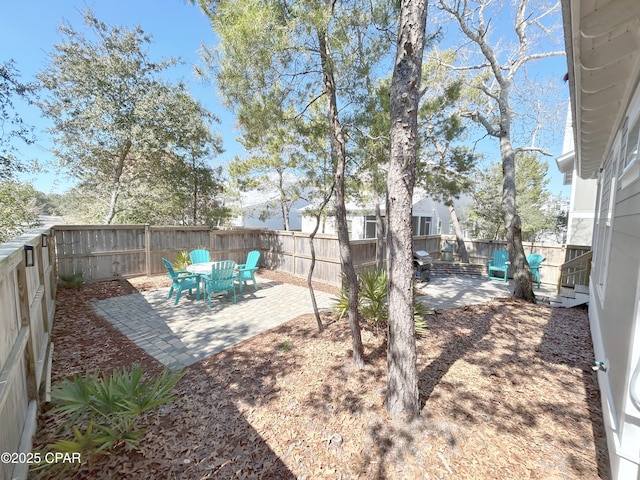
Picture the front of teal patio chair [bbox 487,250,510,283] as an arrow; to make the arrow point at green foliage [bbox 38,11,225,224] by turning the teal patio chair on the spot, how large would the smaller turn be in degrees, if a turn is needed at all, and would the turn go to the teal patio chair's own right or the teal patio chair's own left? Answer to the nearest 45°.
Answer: approximately 90° to the teal patio chair's own right

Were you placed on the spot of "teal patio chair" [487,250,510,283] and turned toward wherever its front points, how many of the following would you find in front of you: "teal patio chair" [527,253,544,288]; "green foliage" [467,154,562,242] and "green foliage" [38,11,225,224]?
1

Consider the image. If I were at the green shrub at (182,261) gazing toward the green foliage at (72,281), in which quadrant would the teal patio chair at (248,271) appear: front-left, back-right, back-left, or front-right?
back-left

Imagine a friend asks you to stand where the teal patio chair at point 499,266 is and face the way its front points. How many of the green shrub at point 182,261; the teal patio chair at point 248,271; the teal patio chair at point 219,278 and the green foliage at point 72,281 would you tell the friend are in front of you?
4

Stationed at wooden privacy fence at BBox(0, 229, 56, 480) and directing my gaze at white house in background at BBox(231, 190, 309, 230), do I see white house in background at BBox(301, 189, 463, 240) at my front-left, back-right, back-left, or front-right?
front-right

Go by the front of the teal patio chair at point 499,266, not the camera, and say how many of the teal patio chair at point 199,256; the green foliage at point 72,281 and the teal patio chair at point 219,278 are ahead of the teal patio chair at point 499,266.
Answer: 3

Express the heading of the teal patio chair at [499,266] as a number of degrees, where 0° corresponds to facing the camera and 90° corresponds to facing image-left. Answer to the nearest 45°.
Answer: approximately 45°

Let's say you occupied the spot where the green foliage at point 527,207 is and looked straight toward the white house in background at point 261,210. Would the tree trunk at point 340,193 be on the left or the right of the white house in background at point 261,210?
left

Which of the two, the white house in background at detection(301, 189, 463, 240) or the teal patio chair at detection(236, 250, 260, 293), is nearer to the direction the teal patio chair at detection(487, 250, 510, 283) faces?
the teal patio chair

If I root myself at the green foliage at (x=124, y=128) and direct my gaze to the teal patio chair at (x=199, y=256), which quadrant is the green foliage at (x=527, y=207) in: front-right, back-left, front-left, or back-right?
front-left

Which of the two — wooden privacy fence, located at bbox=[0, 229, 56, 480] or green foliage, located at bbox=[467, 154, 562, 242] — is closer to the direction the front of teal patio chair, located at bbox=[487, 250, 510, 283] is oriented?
the wooden privacy fence

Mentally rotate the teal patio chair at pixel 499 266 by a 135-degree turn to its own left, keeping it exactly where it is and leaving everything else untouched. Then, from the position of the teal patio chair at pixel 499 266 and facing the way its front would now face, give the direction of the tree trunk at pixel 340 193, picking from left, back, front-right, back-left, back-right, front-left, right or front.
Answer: right

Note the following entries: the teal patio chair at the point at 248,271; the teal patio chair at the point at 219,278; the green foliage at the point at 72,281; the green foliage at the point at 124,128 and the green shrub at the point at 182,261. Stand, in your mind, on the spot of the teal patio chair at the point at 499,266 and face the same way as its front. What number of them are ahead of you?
5

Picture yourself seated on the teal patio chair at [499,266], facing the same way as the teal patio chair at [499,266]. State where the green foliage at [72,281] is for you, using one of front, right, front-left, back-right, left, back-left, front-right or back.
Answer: front

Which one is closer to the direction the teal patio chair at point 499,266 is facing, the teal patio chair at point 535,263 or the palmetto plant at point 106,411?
the palmetto plant

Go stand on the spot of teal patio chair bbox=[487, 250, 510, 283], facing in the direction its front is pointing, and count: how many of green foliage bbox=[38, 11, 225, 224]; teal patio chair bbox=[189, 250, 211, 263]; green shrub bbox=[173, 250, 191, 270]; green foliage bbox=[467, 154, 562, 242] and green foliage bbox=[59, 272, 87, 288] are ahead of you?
4

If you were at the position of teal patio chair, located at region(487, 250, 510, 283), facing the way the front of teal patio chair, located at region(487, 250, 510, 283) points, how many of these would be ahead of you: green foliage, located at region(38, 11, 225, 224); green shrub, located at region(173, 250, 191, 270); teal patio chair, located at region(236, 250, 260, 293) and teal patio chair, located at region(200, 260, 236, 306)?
4

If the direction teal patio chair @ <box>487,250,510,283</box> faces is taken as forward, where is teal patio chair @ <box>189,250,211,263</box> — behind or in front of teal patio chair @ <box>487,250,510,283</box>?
in front
